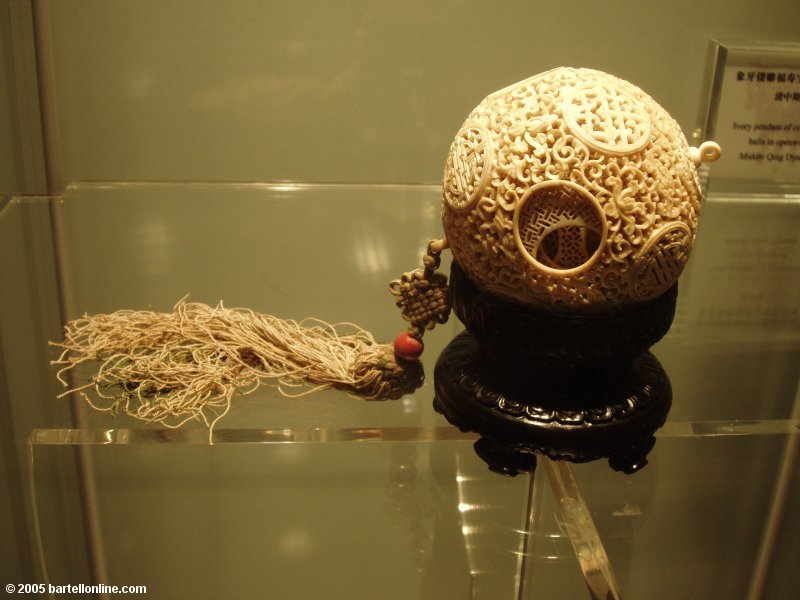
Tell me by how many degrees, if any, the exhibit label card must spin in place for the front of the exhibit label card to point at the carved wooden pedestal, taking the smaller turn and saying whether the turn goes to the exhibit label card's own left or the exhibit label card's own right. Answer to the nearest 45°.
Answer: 0° — it already faces it

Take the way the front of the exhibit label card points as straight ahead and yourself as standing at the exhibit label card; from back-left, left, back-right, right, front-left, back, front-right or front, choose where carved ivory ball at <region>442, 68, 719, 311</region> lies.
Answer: front

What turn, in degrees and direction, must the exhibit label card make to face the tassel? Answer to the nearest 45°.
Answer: approximately 45° to its right

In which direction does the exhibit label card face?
toward the camera
